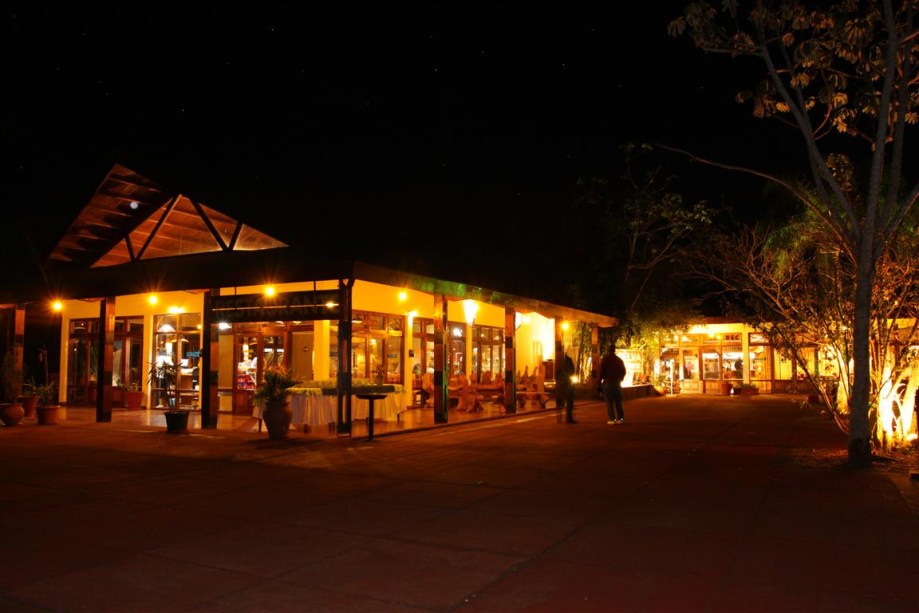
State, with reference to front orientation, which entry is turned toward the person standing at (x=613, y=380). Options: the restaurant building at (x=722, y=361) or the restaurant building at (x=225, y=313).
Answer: the restaurant building at (x=722, y=361)

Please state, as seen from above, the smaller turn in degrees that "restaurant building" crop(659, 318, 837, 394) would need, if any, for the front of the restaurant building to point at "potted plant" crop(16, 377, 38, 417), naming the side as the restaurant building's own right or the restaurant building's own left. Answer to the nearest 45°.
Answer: approximately 45° to the restaurant building's own right

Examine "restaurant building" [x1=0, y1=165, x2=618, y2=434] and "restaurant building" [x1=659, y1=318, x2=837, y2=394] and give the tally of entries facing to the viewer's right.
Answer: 0

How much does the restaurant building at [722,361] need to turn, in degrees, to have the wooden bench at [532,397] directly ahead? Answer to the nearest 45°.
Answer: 0° — it already faces it

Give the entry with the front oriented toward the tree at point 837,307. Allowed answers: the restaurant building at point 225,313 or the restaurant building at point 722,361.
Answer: the restaurant building at point 722,361

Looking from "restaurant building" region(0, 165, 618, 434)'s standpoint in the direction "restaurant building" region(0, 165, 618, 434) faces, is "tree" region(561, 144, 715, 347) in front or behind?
behind

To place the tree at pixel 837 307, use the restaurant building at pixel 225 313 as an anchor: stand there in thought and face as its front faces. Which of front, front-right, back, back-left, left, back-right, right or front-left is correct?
left

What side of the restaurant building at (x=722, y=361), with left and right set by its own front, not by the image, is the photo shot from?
front

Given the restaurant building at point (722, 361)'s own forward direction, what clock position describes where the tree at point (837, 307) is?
The tree is roughly at 12 o'clock from the restaurant building.

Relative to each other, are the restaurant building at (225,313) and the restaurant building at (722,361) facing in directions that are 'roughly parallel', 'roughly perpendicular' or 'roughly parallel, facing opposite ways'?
roughly parallel
